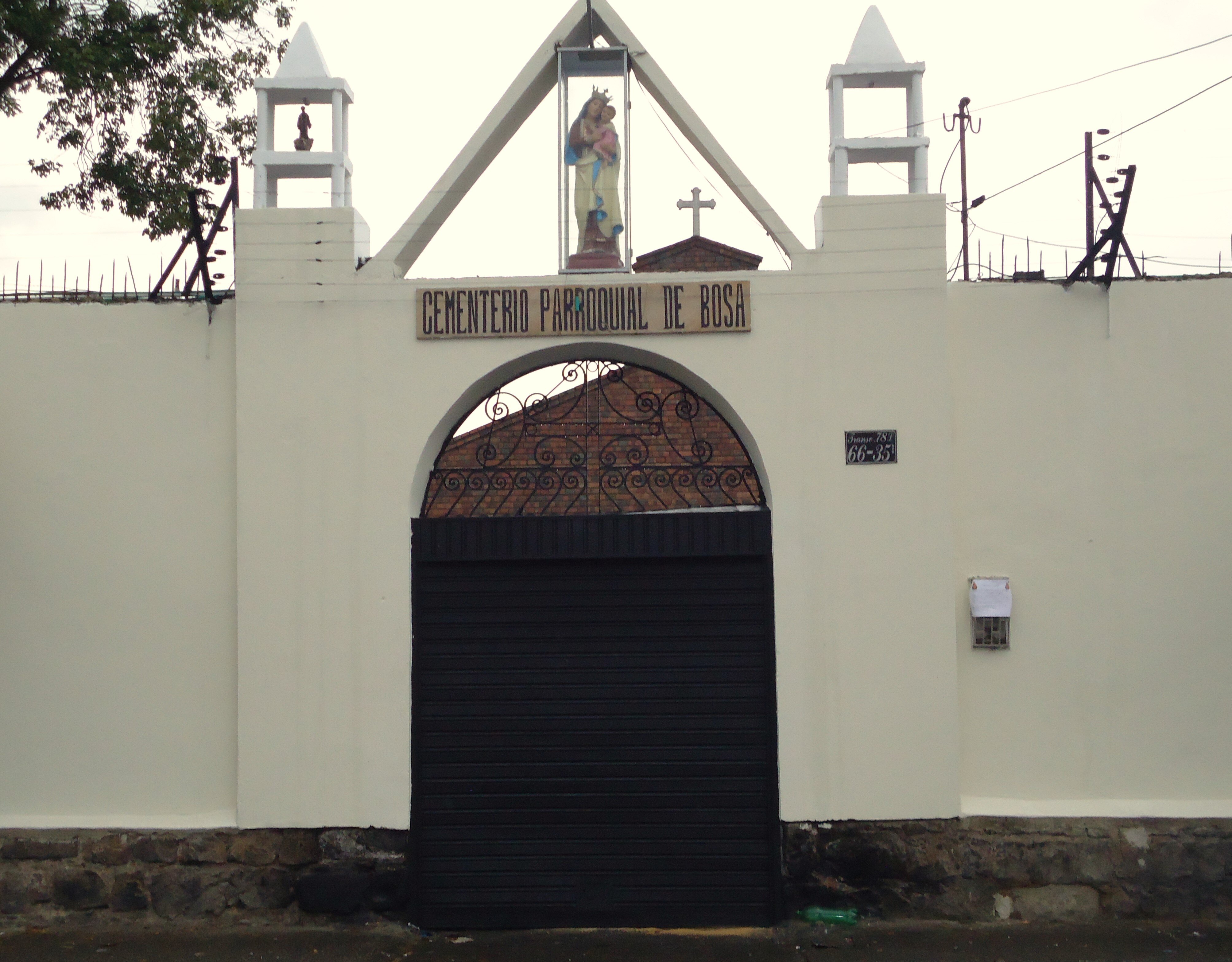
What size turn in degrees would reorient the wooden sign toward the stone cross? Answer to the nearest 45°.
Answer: approximately 180°

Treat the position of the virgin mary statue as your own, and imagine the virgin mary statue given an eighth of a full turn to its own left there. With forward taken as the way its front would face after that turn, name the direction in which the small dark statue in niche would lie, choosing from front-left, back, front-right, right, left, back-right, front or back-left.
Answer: back-right

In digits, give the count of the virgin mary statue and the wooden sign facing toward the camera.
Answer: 2

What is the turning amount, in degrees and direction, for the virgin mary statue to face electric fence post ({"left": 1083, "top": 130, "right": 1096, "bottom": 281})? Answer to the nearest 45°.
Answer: approximately 90° to its left

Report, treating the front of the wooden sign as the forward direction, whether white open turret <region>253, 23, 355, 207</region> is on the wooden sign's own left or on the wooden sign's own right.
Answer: on the wooden sign's own right

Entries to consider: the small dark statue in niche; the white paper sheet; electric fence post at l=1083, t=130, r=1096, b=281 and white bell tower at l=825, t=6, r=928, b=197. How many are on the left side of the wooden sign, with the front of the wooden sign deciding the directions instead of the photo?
3

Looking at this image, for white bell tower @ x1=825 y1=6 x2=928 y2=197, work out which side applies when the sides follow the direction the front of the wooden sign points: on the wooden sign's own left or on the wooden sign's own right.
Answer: on the wooden sign's own left
